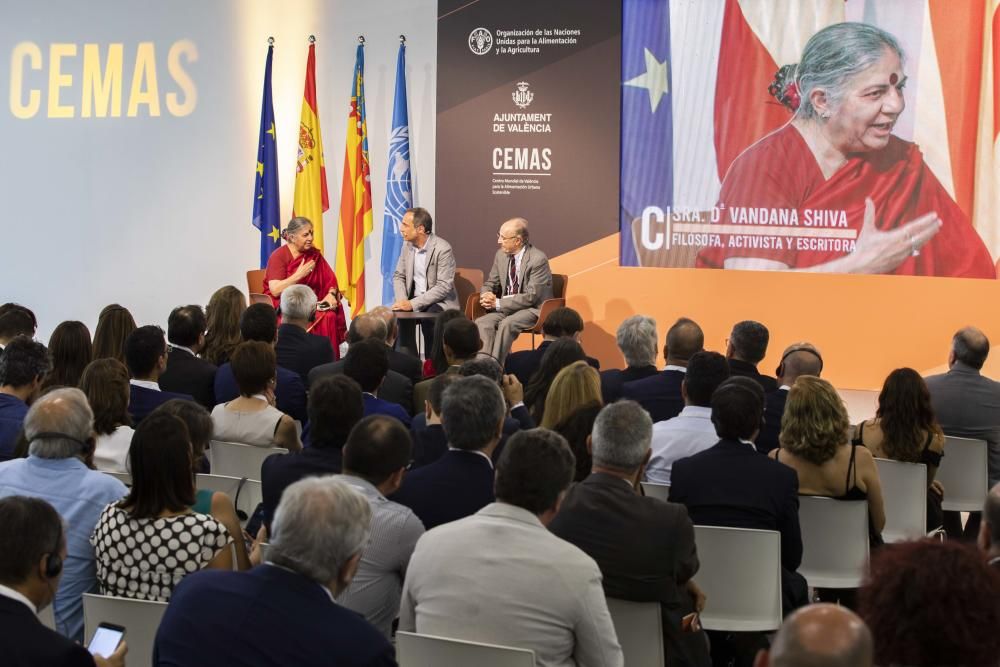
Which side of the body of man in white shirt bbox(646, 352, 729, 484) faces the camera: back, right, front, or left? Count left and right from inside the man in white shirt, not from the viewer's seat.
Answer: back

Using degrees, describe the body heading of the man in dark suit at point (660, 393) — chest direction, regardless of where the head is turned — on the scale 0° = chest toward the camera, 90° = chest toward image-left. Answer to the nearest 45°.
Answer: approximately 180°

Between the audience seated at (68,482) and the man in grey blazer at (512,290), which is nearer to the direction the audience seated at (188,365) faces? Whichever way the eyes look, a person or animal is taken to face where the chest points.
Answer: the man in grey blazer

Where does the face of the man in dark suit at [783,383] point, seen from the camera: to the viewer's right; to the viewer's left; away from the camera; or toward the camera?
away from the camera

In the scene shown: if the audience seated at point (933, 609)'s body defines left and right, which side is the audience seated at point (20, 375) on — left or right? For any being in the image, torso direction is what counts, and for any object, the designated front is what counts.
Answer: on their left

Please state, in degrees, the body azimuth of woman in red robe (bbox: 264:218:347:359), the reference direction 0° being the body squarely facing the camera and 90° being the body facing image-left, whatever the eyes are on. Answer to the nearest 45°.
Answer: approximately 315°

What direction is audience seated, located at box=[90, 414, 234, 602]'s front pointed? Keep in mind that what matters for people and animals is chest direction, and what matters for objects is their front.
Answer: away from the camera

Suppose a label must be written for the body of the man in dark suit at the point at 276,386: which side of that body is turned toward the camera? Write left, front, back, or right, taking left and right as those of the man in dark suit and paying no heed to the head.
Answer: back

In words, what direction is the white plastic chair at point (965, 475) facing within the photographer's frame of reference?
facing away from the viewer

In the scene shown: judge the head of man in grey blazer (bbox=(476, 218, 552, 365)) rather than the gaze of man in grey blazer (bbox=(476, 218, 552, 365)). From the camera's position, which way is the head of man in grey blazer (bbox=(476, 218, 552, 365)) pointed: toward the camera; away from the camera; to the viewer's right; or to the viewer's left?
to the viewer's left

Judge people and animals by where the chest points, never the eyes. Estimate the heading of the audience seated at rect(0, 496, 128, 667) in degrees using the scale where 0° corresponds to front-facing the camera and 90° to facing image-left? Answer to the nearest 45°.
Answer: approximately 225°

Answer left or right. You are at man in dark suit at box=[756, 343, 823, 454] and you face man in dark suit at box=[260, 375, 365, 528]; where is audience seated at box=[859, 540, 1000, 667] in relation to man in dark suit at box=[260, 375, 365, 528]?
left

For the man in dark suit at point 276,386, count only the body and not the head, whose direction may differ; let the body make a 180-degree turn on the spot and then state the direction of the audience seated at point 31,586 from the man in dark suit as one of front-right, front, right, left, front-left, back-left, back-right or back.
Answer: front

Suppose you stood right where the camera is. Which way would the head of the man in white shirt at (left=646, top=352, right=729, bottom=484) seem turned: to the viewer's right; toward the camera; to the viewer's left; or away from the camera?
away from the camera

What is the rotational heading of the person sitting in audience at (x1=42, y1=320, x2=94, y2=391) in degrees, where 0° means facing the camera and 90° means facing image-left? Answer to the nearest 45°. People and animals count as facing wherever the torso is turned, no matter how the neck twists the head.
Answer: approximately 225°

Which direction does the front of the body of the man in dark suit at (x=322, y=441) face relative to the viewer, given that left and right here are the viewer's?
facing away from the viewer

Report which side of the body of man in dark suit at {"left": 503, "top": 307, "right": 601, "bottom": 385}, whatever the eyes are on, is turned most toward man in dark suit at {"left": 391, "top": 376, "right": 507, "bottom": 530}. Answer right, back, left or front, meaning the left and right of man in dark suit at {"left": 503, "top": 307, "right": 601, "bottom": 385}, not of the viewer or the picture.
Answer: back
